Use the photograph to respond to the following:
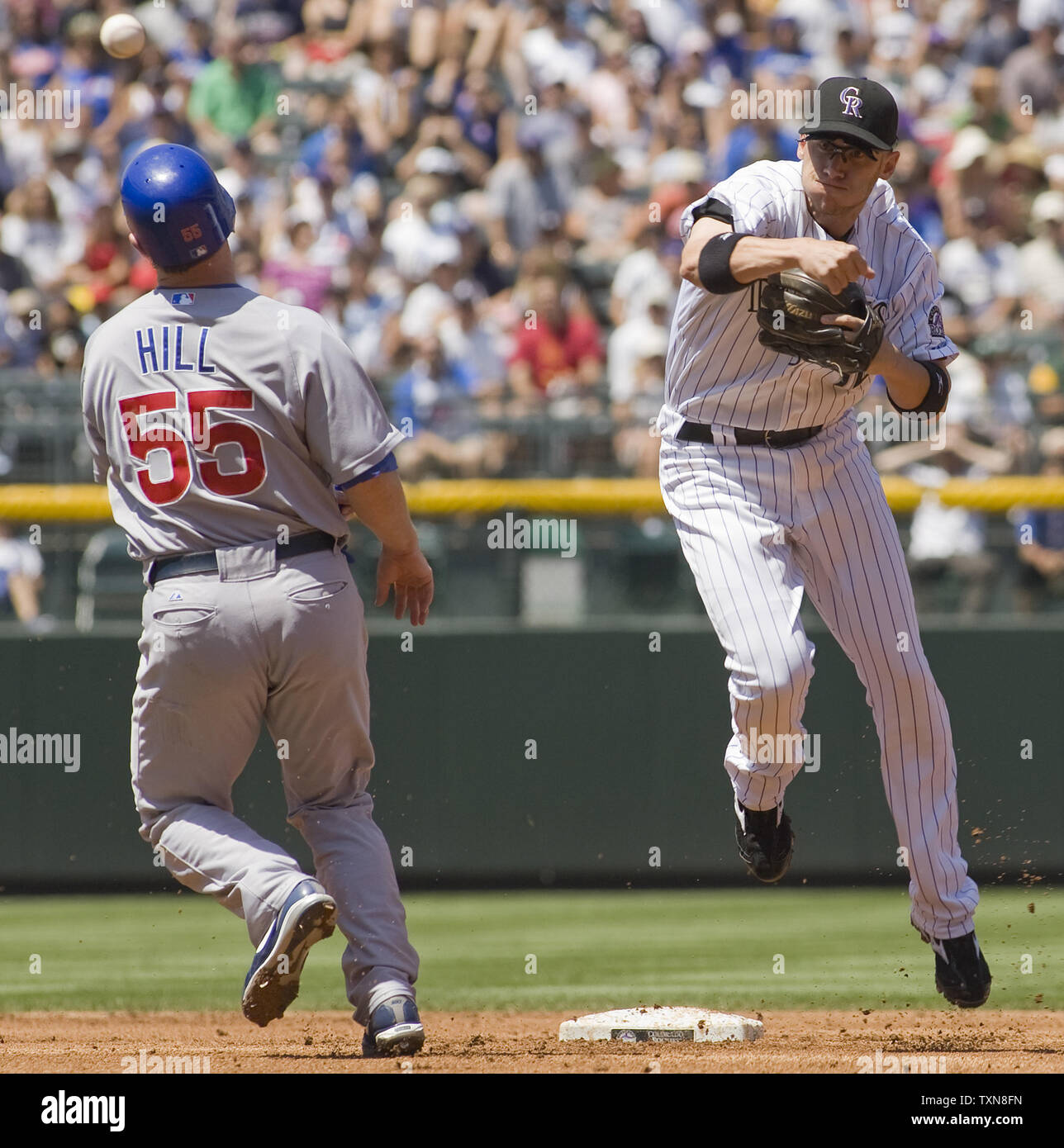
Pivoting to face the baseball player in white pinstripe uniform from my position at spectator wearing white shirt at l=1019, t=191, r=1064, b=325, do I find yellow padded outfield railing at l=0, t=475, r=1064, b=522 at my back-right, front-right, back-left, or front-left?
front-right

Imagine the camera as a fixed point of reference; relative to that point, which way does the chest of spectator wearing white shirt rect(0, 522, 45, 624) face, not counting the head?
toward the camera

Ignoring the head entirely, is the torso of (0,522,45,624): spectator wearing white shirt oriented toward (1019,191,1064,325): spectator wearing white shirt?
no

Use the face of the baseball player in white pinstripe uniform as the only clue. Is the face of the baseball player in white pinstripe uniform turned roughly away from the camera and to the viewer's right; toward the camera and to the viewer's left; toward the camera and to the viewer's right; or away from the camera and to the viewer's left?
toward the camera and to the viewer's left

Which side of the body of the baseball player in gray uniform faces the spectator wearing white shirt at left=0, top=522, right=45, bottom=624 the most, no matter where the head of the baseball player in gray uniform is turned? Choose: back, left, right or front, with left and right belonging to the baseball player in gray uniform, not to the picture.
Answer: front

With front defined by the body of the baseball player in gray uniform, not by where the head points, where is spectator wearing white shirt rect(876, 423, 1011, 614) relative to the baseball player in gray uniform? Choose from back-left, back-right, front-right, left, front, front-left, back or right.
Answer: front-right

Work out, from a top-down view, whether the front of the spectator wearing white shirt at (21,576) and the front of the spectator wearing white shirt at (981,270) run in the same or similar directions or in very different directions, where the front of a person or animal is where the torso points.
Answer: same or similar directions

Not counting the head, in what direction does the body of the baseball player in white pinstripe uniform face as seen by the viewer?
toward the camera

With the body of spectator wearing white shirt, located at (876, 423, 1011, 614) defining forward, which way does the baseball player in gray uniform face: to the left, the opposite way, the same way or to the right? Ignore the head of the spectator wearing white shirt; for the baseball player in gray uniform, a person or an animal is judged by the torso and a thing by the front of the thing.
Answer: the opposite way

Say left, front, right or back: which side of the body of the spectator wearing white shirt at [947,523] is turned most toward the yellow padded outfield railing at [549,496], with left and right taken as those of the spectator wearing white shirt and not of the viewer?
right

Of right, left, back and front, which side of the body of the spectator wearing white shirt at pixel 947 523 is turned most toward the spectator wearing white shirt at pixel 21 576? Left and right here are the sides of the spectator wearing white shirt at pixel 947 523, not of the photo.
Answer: right

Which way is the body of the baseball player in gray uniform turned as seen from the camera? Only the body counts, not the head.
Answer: away from the camera

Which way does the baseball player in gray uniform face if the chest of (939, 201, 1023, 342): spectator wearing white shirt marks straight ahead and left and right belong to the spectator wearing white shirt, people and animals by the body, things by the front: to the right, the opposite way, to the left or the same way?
the opposite way

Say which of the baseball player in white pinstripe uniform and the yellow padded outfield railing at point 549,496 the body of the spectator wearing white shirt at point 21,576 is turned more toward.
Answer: the baseball player in white pinstripe uniform

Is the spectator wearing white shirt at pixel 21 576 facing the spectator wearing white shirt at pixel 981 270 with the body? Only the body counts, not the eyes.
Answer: no

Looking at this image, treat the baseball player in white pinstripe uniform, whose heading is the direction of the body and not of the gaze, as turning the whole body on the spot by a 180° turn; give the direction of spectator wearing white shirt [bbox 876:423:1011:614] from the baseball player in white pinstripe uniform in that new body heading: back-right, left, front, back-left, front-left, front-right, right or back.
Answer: front

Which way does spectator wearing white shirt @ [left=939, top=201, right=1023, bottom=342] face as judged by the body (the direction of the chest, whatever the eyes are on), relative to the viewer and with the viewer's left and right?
facing the viewer

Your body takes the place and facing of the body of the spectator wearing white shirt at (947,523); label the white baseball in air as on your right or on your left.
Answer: on your right

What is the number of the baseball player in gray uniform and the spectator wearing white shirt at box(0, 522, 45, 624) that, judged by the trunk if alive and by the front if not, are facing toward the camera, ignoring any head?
1

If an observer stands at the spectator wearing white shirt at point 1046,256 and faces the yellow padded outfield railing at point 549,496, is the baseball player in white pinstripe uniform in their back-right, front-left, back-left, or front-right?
front-left

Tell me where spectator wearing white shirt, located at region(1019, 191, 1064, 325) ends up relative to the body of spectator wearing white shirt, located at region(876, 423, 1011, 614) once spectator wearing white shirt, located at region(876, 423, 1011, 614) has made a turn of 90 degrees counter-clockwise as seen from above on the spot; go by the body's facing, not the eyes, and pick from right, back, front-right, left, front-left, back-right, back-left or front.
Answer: left

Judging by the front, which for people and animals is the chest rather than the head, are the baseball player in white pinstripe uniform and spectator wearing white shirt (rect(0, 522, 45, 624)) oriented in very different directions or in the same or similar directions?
same or similar directions

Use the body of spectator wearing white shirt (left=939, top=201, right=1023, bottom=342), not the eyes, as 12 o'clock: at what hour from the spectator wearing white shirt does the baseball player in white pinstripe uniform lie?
The baseball player in white pinstripe uniform is roughly at 12 o'clock from the spectator wearing white shirt.
